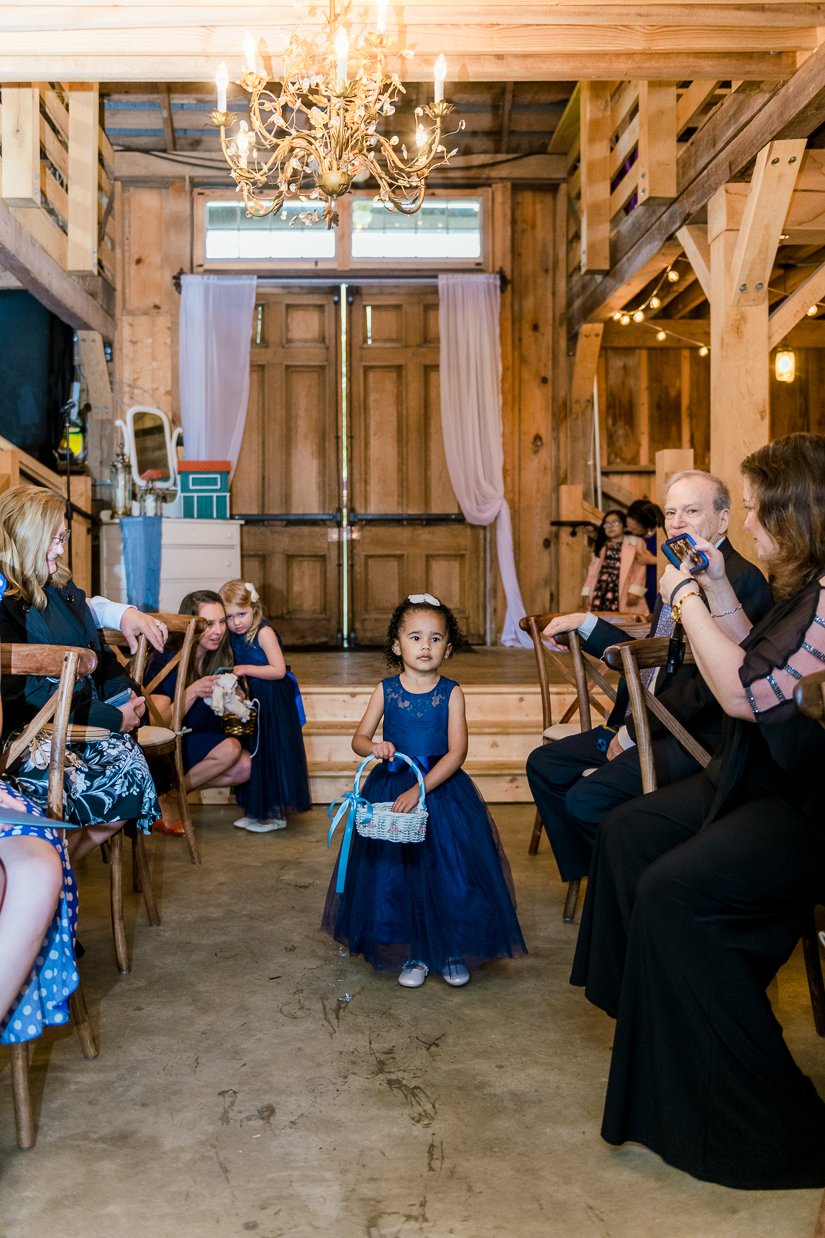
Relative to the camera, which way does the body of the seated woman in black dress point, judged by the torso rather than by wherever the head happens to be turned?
to the viewer's left

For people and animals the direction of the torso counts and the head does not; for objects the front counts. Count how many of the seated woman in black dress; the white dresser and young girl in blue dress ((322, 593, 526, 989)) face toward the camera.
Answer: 2

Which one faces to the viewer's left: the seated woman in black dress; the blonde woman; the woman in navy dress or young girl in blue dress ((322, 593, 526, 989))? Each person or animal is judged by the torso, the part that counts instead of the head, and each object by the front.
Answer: the seated woman in black dress

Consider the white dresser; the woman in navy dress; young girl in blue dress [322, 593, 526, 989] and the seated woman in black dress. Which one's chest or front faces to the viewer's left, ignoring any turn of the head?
the seated woman in black dress
